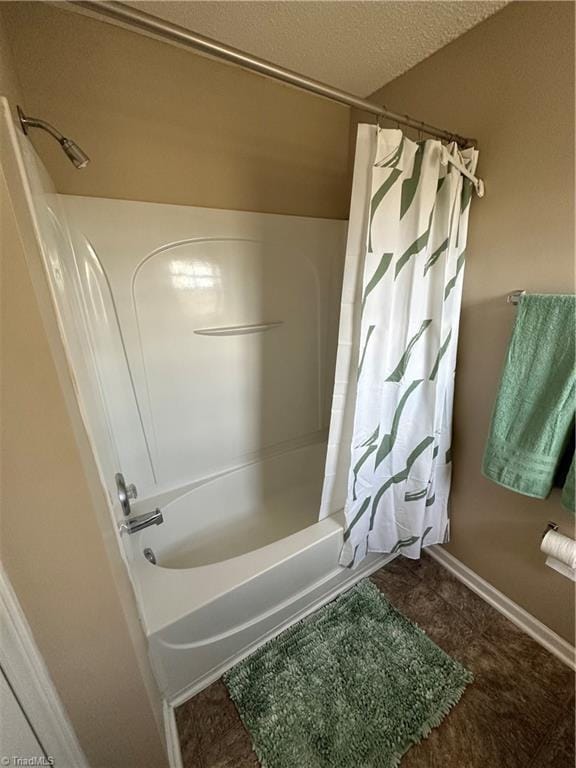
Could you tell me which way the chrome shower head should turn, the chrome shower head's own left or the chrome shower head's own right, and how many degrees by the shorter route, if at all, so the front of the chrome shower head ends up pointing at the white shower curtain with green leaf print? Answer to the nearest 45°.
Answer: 0° — it already faces it

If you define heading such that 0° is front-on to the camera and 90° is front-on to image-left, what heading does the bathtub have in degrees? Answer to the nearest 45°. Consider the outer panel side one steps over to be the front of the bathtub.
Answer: approximately 315°

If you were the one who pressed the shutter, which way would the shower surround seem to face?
facing the viewer and to the right of the viewer

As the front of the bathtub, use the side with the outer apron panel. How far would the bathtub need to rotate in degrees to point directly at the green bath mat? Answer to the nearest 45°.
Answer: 0° — it already faces it

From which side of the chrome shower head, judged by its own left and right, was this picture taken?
right

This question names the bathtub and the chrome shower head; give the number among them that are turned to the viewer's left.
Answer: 0

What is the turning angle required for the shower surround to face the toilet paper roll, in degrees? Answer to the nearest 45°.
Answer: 0° — it already faces it

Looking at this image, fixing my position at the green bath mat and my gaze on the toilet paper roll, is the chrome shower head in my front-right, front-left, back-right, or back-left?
back-left

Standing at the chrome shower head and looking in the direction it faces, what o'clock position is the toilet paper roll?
The toilet paper roll is roughly at 1 o'clock from the chrome shower head.
